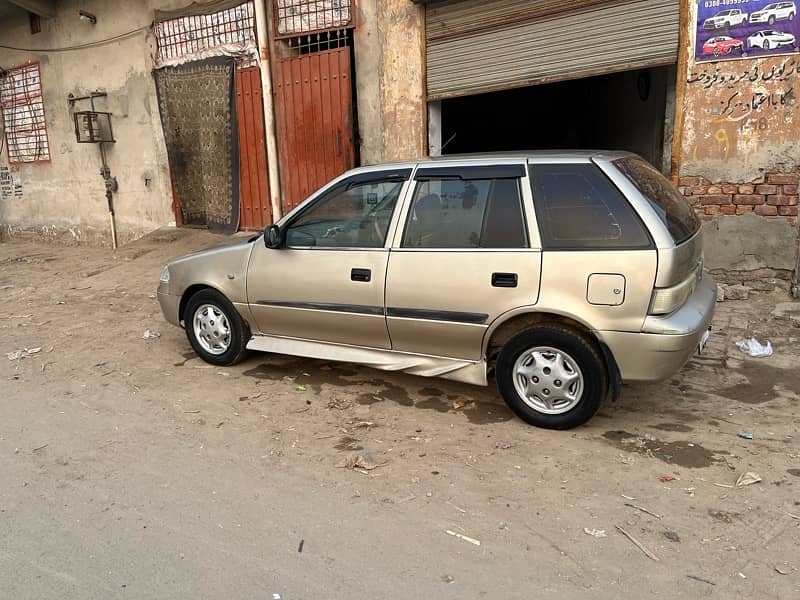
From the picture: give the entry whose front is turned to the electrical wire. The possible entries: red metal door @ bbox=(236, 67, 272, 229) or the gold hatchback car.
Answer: the gold hatchback car

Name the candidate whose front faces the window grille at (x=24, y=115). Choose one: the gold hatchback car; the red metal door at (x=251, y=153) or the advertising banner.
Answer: the gold hatchback car

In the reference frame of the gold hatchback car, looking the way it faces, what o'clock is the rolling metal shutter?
The rolling metal shutter is roughly at 2 o'clock from the gold hatchback car.

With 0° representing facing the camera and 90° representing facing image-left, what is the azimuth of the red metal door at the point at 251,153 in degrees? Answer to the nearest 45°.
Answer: approximately 0°

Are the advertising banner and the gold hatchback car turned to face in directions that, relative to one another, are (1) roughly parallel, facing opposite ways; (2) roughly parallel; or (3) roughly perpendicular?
roughly perpendicular

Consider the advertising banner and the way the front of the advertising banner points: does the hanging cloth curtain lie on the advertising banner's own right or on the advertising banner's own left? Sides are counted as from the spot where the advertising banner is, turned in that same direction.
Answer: on the advertising banner's own right

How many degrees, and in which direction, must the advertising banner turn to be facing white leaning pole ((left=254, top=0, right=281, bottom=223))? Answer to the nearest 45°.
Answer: approximately 90° to its right

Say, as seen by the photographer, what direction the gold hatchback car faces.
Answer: facing away from the viewer and to the left of the viewer

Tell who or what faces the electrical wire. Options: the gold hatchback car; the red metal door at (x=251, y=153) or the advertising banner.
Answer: the gold hatchback car

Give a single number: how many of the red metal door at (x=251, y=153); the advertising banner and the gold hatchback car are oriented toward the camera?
2

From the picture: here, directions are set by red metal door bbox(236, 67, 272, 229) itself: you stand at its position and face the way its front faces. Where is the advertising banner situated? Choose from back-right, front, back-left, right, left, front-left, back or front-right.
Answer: front-left

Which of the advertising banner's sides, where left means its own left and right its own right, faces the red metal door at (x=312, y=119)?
right

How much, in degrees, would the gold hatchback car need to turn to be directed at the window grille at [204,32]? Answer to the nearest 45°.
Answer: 0° — it already faces it

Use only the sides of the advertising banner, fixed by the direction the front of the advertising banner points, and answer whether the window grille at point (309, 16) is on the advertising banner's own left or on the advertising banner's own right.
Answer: on the advertising banner's own right
